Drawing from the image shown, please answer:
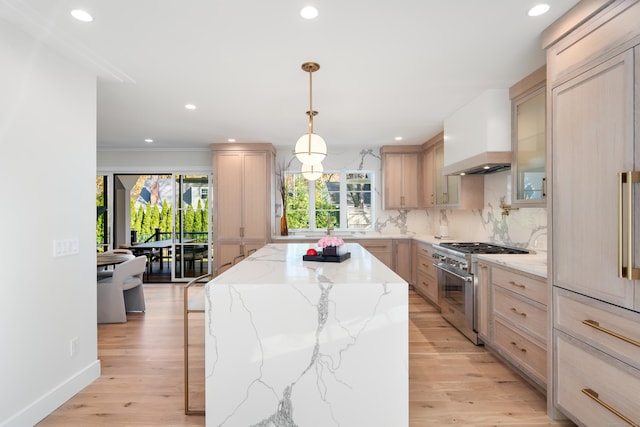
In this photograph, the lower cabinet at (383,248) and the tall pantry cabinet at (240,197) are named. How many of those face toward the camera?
2

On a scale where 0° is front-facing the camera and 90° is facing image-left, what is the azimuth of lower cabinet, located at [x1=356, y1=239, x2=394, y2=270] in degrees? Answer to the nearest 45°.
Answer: approximately 0°

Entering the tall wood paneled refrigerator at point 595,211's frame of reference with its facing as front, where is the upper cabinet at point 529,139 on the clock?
The upper cabinet is roughly at 4 o'clock from the tall wood paneled refrigerator.

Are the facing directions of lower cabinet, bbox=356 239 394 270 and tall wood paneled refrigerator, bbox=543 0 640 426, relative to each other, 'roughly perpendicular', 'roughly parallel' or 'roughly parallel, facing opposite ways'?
roughly perpendicular

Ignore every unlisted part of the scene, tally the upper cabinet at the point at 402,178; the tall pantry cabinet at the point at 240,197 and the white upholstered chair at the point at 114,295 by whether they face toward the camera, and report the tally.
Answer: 2

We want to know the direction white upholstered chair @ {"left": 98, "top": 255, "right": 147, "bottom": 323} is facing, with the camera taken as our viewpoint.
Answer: facing away from the viewer and to the left of the viewer

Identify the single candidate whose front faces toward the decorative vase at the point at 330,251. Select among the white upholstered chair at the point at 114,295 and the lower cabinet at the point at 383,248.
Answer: the lower cabinet

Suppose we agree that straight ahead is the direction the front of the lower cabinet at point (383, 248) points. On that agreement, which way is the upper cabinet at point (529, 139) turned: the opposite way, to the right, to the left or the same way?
to the right

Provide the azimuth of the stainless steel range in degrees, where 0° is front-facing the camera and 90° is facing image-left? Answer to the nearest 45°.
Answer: approximately 45°

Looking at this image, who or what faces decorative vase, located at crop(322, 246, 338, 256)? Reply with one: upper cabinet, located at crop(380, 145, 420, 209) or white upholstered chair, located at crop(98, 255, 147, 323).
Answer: the upper cabinet

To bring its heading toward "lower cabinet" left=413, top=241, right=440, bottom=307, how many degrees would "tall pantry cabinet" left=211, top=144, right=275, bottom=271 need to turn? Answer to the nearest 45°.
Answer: approximately 45° to its left
